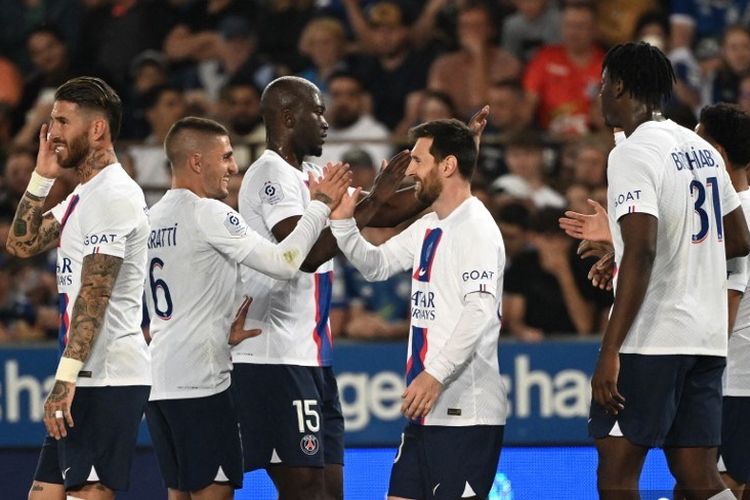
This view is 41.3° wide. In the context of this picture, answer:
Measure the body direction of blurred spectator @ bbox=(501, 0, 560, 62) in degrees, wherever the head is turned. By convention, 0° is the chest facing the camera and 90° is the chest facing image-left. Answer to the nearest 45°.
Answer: approximately 0°

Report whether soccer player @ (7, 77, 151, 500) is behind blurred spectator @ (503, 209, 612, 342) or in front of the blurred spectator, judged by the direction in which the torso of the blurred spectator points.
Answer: in front

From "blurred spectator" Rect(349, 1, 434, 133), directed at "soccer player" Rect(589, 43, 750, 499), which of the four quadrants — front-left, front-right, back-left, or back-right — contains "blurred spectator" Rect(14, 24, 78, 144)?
back-right

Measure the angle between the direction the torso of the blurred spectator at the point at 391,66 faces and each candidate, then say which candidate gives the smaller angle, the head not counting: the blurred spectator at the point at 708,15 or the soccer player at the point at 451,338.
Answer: the soccer player

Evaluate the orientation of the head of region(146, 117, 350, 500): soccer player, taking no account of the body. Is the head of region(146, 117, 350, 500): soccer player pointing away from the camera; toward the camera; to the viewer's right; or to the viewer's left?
to the viewer's right

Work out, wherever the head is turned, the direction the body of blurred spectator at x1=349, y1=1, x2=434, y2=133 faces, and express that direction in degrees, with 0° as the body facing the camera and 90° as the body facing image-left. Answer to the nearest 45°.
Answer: approximately 0°

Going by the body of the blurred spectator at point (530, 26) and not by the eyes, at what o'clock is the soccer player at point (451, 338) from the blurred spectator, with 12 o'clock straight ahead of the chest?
The soccer player is roughly at 12 o'clock from the blurred spectator.
